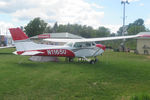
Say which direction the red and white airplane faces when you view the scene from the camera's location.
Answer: facing away from the viewer and to the right of the viewer

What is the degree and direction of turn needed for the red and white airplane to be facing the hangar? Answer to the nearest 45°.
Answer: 0° — it already faces it
